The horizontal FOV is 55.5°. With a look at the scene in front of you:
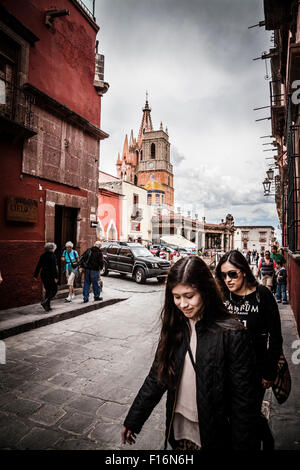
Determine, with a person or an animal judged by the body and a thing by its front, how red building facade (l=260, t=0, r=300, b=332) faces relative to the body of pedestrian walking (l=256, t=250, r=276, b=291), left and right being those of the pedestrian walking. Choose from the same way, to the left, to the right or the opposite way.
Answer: to the right

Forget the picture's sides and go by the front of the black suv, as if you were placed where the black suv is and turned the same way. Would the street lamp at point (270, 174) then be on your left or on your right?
on your left

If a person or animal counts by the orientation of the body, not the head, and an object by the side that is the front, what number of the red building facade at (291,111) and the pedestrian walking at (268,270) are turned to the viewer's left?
1

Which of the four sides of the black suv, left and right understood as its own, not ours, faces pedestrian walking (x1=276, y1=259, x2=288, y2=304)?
front

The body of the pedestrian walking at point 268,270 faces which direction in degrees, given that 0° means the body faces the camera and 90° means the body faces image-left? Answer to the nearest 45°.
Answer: approximately 0°

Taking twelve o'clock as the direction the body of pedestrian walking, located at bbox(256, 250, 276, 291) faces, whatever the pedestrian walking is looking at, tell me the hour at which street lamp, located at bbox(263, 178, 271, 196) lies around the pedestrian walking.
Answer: The street lamp is roughly at 6 o'clock from the pedestrian walking.

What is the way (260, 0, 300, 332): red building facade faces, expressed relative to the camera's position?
facing to the left of the viewer

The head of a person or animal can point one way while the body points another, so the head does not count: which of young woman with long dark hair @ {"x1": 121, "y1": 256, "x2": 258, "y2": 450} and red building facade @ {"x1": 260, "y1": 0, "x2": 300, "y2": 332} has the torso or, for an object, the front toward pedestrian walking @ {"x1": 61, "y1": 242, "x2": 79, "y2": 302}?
the red building facade

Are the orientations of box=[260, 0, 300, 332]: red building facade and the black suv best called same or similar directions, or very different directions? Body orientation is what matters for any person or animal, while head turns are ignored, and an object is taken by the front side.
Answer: very different directions

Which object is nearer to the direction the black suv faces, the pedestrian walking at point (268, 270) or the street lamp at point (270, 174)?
the pedestrian walking

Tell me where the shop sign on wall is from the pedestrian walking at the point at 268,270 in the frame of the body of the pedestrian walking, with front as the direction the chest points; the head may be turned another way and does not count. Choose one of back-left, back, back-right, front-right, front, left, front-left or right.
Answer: front-right

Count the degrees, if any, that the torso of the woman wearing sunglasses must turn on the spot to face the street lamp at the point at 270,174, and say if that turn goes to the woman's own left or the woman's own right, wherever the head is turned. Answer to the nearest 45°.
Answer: approximately 135° to the woman's own right
